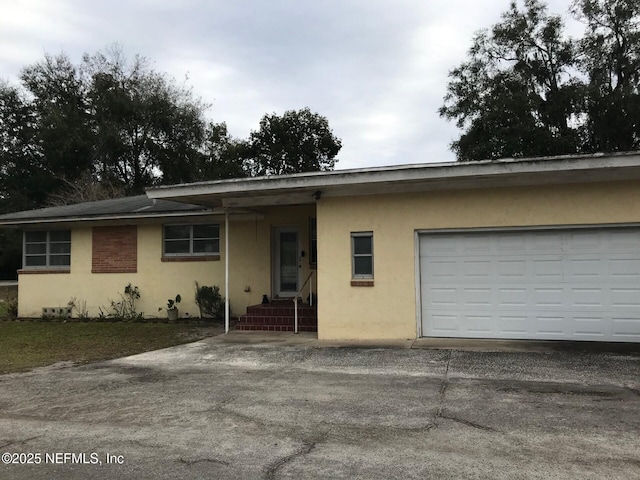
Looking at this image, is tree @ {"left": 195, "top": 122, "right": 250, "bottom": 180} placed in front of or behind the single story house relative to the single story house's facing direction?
behind

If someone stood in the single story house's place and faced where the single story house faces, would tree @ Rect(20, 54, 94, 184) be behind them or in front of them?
behind

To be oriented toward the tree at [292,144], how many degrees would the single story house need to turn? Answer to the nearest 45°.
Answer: approximately 180°

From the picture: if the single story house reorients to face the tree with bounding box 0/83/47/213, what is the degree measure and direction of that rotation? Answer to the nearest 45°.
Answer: approximately 135° to its right

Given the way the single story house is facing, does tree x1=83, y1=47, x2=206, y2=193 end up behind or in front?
behind

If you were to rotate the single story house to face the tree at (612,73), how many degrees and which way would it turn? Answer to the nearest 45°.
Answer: approximately 135° to its left

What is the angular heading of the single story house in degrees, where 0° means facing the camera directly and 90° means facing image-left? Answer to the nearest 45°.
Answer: approximately 0°
